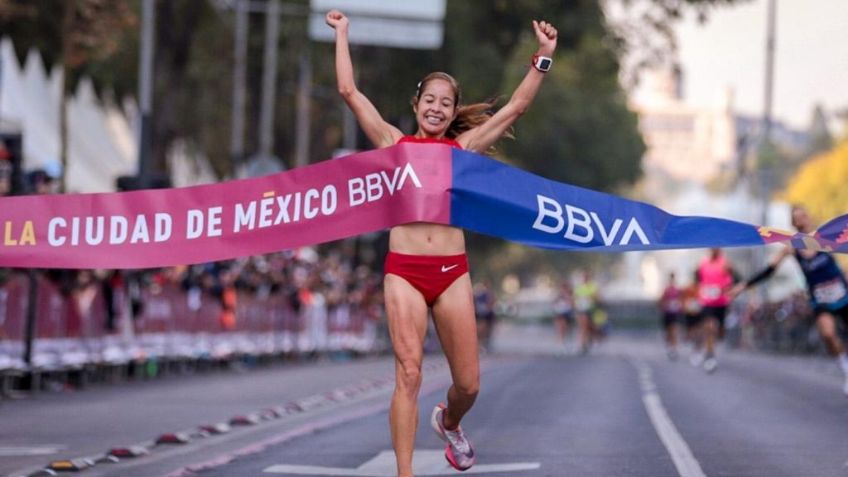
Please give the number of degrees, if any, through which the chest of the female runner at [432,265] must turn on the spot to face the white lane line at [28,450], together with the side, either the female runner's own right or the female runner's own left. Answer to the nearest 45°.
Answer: approximately 135° to the female runner's own right

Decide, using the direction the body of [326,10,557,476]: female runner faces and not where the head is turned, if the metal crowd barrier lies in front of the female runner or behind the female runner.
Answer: behind

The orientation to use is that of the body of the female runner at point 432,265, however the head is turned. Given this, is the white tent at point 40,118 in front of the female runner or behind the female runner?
behind

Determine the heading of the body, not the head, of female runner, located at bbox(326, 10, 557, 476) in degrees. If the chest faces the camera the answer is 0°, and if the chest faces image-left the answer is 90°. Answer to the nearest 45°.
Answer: approximately 0°
